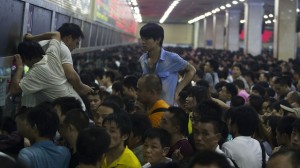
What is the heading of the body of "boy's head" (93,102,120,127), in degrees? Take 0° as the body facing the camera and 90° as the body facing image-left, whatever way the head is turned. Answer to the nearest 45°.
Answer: approximately 45°

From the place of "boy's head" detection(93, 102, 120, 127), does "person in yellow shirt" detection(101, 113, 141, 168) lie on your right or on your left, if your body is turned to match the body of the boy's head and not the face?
on your left

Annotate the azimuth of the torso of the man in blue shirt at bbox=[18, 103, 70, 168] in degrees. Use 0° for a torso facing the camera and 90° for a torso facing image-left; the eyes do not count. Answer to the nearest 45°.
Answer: approximately 135°

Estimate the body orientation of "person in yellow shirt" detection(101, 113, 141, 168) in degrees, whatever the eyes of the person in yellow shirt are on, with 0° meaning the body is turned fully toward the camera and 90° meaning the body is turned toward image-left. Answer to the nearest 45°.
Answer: approximately 45°

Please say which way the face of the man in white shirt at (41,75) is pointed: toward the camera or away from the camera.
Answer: away from the camera

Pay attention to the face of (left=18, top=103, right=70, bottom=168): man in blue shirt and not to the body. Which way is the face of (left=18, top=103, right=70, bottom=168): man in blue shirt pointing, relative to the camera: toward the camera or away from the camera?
away from the camera
